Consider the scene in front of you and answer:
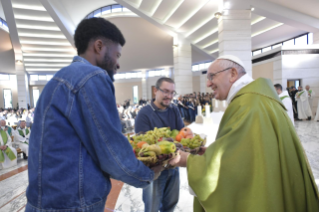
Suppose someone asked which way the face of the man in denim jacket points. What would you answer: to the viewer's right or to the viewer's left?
to the viewer's right

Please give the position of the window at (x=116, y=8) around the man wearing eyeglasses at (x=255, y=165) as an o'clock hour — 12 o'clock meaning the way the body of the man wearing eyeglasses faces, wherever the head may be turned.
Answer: The window is roughly at 2 o'clock from the man wearing eyeglasses.

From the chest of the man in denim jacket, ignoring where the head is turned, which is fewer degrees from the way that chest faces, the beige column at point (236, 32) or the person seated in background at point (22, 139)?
the beige column

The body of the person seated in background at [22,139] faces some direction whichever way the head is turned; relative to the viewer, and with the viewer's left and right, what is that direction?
facing the viewer and to the right of the viewer

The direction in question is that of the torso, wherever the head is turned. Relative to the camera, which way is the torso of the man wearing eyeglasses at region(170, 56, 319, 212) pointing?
to the viewer's left

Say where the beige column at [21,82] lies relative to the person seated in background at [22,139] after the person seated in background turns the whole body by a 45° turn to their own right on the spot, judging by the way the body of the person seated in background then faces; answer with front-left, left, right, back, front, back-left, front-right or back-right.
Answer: back

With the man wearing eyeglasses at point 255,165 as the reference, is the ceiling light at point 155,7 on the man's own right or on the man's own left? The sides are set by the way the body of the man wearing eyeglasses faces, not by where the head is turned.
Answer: on the man's own right

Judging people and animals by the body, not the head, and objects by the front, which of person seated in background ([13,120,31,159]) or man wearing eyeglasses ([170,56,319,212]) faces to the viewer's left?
the man wearing eyeglasses

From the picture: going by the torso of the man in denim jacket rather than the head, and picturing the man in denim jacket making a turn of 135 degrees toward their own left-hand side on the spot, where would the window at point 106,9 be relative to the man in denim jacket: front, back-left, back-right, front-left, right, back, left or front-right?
right

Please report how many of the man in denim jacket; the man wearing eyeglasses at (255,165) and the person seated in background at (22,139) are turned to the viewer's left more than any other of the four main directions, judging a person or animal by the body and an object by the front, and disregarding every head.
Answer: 1

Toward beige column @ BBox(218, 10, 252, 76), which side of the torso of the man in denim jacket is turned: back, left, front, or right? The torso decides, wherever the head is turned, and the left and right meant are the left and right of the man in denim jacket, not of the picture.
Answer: front

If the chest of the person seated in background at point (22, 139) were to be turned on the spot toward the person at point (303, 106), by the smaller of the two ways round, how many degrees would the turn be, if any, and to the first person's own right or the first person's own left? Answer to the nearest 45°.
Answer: approximately 45° to the first person's own left

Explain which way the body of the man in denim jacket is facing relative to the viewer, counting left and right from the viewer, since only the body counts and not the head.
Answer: facing away from the viewer and to the right of the viewer
